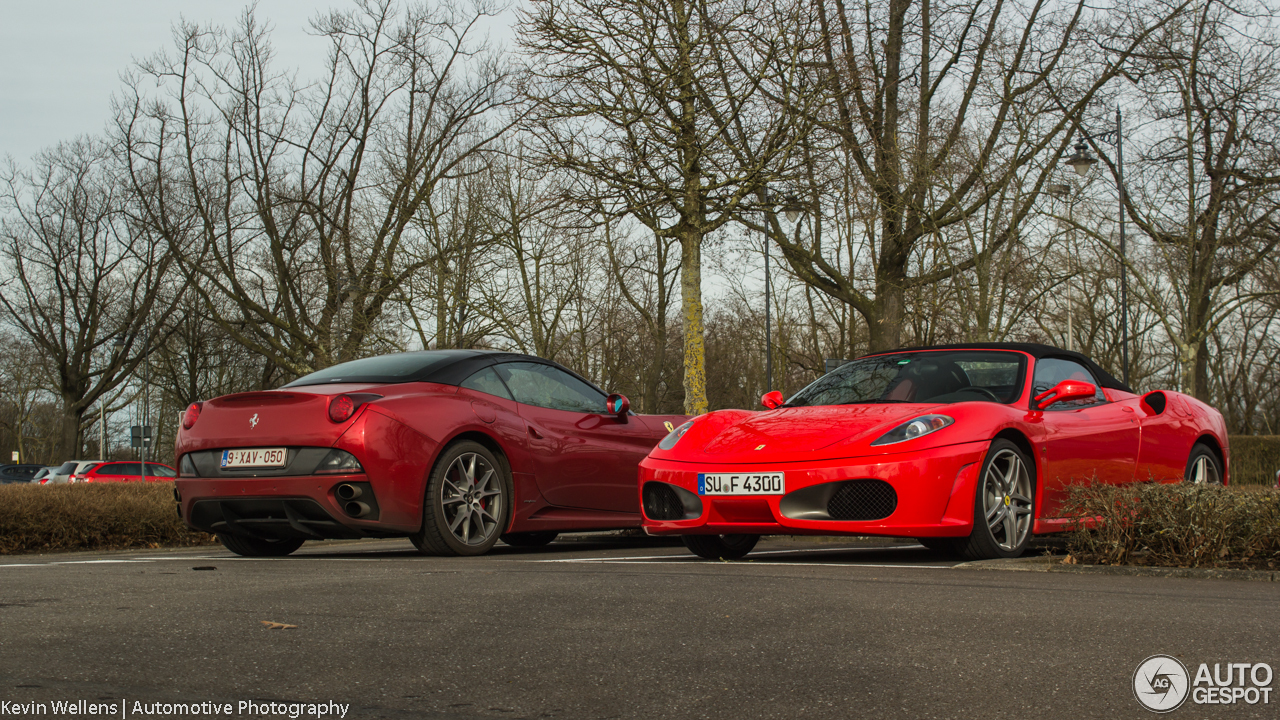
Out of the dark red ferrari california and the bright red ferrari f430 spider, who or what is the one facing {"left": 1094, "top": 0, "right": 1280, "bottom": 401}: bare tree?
the dark red ferrari california

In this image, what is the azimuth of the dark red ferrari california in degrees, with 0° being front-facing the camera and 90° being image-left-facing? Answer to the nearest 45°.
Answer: approximately 225°

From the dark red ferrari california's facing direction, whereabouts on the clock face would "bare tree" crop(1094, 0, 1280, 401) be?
The bare tree is roughly at 12 o'clock from the dark red ferrari california.

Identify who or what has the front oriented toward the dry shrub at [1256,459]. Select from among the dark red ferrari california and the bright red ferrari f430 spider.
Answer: the dark red ferrari california

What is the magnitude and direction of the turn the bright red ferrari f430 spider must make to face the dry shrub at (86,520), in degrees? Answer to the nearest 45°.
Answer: approximately 45° to its right

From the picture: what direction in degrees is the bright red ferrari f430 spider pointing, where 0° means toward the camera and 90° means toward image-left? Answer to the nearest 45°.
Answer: approximately 45°

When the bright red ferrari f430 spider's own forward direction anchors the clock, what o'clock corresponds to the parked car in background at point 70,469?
The parked car in background is roughly at 3 o'clock from the bright red ferrari f430 spider.

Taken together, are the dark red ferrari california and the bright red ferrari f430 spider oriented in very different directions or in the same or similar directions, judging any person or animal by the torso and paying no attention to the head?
very different directions

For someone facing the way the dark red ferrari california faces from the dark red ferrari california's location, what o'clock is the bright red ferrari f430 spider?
The bright red ferrari f430 spider is roughly at 2 o'clock from the dark red ferrari california.

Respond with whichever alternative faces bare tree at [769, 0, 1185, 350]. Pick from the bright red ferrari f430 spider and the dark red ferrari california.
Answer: the dark red ferrari california

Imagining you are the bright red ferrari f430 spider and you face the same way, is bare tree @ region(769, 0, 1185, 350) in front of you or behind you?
behind
